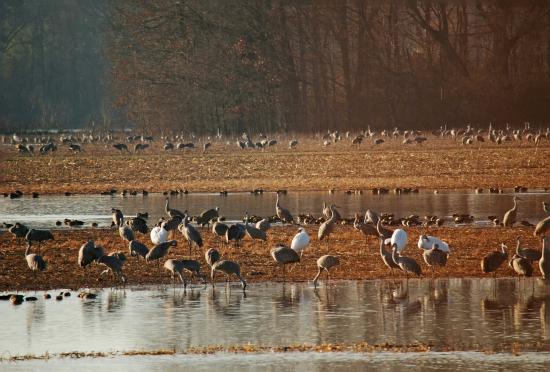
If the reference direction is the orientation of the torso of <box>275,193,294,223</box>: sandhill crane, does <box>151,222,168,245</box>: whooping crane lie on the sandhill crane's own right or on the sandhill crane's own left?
on the sandhill crane's own left

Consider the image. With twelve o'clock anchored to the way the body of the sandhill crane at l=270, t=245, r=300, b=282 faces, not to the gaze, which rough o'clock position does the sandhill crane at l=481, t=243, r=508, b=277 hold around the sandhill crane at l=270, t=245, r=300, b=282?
the sandhill crane at l=481, t=243, r=508, b=277 is roughly at 6 o'clock from the sandhill crane at l=270, t=245, r=300, b=282.

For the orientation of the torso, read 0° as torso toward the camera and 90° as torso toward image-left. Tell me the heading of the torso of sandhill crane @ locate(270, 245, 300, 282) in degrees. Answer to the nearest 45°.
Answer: approximately 90°

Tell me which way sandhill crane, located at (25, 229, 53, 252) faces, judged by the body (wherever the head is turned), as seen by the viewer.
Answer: to the viewer's left
